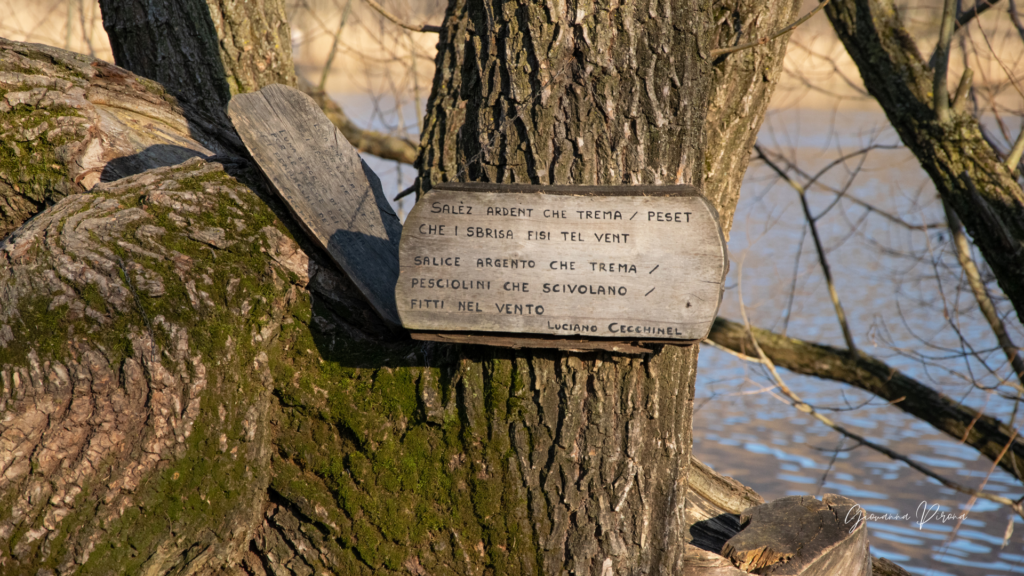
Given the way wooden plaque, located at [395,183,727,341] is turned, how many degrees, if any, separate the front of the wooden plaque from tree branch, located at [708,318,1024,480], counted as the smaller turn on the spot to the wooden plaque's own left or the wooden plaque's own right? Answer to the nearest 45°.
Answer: approximately 135° to the wooden plaque's own left

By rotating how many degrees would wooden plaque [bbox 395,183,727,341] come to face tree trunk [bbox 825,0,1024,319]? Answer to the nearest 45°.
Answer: approximately 135° to its left

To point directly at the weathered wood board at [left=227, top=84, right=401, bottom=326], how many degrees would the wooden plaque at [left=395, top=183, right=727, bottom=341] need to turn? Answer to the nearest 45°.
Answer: approximately 135° to its right

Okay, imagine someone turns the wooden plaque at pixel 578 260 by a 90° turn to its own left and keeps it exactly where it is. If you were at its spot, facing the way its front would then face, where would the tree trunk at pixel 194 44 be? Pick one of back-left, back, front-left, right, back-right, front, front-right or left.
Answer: back-left

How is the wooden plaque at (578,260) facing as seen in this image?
toward the camera

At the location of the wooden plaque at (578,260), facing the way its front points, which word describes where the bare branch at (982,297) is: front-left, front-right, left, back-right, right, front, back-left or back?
back-left

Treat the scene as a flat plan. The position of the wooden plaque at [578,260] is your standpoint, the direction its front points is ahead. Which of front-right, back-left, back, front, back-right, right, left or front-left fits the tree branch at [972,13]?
back-left

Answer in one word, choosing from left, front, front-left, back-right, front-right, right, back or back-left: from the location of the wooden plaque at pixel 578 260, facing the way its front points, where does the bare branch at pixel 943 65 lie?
back-left
